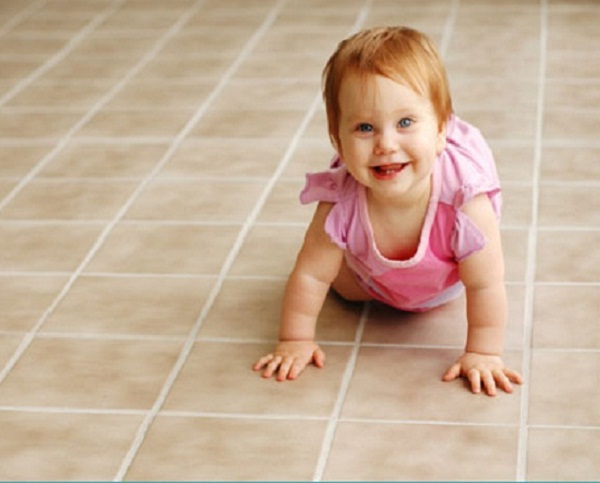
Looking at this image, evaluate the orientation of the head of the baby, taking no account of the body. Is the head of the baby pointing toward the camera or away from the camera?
toward the camera

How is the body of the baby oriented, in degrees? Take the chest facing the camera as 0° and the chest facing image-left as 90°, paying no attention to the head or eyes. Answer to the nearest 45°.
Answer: approximately 0°
